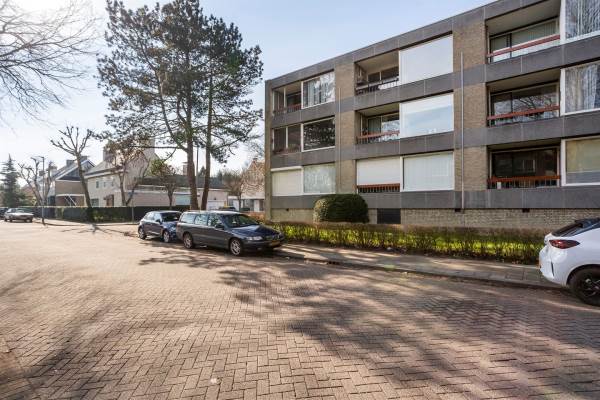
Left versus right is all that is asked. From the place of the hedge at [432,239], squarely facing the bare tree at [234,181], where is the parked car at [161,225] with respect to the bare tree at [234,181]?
left

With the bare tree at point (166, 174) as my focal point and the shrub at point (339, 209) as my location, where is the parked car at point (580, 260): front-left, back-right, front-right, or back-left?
back-left

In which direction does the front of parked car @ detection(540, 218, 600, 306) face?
to the viewer's right

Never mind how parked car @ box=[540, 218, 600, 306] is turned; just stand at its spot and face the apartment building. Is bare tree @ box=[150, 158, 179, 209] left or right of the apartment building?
left
